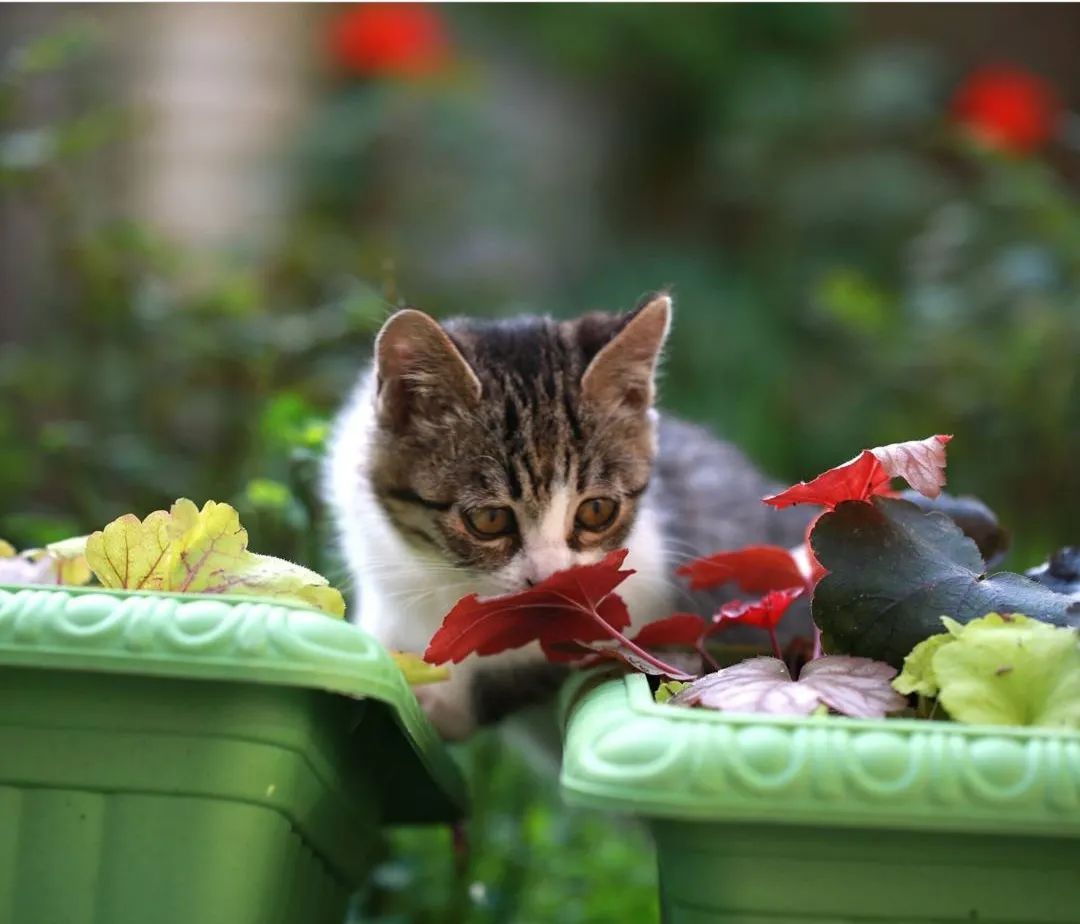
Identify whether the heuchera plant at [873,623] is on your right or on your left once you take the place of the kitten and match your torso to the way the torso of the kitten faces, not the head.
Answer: on your left

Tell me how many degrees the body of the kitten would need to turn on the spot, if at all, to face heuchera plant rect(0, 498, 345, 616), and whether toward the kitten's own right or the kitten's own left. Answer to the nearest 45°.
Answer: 0° — it already faces it

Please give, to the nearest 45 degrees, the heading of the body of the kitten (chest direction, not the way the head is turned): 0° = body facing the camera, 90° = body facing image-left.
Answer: approximately 45°
